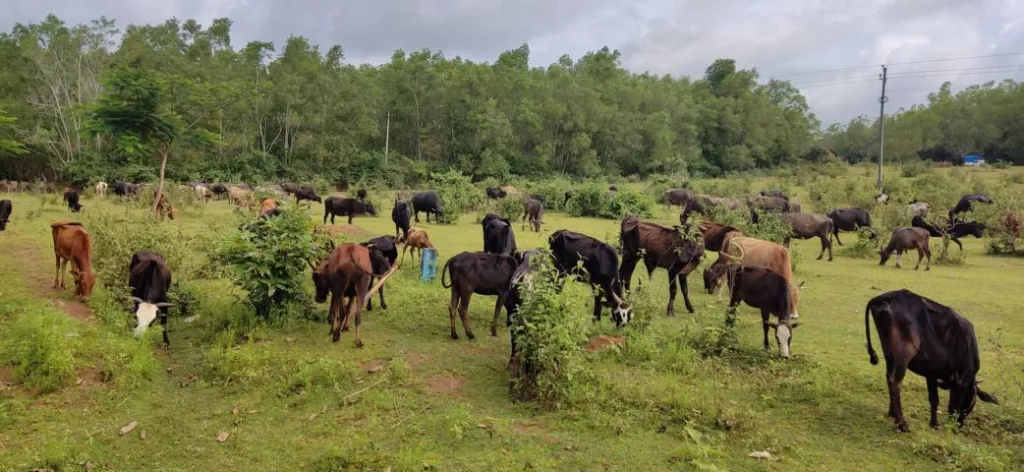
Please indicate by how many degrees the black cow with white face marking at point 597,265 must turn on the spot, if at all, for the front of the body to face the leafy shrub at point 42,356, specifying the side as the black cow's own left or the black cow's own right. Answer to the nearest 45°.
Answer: approximately 90° to the black cow's own right

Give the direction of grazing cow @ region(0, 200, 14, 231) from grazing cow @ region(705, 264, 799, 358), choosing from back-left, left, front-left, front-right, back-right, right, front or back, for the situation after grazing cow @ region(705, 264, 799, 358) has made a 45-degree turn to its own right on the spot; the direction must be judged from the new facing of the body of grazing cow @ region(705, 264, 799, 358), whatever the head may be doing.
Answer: right

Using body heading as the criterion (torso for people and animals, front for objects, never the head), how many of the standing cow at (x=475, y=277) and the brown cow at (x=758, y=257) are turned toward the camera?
0

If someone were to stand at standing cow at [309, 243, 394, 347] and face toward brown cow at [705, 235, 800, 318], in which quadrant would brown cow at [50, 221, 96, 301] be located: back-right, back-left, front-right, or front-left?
back-left

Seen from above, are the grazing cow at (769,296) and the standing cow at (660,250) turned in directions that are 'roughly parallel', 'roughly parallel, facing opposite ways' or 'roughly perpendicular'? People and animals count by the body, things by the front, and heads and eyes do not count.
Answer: roughly parallel

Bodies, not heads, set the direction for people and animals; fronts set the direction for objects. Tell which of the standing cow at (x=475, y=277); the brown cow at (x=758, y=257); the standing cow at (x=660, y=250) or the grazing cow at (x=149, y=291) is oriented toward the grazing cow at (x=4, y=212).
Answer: the brown cow

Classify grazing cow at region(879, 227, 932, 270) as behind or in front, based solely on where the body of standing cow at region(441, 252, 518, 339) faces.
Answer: in front

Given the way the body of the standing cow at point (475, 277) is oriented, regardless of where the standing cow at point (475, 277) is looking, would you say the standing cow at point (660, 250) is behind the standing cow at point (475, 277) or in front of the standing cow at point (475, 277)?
in front

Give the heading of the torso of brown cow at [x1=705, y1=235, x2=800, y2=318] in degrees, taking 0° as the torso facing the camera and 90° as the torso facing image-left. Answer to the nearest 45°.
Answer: approximately 90°

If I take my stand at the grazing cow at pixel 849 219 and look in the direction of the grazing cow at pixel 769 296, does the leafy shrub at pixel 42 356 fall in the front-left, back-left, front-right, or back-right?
front-right

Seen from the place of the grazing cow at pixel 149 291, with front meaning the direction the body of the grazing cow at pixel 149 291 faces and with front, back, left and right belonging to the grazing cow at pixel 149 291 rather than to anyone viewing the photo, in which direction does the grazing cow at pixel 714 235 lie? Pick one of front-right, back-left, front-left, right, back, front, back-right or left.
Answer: left

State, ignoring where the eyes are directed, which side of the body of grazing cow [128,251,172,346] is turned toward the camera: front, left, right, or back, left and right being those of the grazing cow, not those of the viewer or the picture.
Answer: front

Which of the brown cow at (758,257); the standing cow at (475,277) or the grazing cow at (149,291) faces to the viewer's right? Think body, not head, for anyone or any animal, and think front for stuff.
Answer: the standing cow at (475,277)

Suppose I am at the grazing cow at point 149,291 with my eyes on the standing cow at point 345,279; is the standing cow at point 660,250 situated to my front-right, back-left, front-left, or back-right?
front-left
